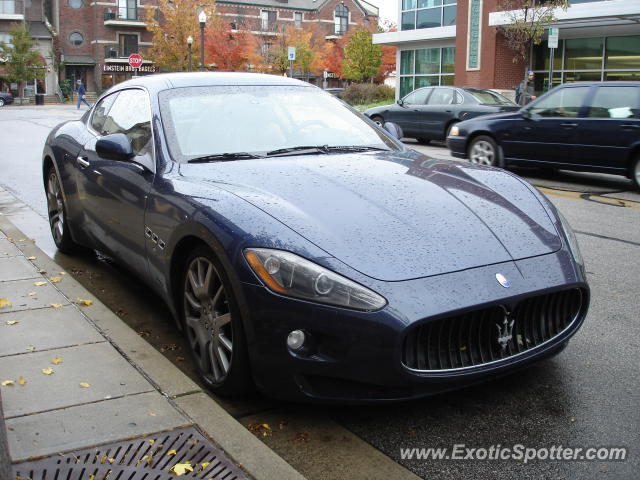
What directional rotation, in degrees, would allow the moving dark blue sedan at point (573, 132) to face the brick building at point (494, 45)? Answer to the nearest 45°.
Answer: approximately 90° to its right

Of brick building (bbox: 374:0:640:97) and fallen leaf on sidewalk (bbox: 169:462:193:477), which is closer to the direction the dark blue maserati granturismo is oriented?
the fallen leaf on sidewalk

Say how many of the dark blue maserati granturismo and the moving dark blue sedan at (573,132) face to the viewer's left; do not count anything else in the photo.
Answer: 1

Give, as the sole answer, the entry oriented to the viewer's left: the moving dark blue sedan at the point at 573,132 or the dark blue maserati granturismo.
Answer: the moving dark blue sedan

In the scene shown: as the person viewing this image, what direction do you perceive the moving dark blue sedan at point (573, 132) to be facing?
facing to the left of the viewer

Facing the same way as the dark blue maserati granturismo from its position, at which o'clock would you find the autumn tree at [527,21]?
The autumn tree is roughly at 8 o'clock from the dark blue maserati granturismo.

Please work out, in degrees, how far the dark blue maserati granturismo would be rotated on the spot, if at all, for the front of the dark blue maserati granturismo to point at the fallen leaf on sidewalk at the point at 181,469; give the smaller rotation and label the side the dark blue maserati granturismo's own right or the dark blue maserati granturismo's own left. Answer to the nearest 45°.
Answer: approximately 90° to the dark blue maserati granturismo's own right

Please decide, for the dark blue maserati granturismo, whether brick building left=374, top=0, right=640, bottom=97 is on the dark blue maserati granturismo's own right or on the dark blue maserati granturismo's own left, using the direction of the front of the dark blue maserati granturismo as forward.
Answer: on the dark blue maserati granturismo's own left

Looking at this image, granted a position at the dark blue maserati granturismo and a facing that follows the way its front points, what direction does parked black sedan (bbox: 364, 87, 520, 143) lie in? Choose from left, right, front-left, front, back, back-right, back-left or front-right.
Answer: back-left

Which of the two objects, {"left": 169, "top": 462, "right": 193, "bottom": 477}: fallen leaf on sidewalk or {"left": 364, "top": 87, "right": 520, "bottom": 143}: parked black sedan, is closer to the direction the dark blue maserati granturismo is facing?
the fallen leaf on sidewalk

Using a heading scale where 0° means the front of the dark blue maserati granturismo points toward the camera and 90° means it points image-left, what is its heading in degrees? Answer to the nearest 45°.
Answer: approximately 315°

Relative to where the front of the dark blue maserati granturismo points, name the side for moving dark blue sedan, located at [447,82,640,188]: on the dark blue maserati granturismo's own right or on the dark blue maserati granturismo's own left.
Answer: on the dark blue maserati granturismo's own left

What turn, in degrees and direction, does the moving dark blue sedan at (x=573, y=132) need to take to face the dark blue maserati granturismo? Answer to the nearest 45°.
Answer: approximately 90° to its left
